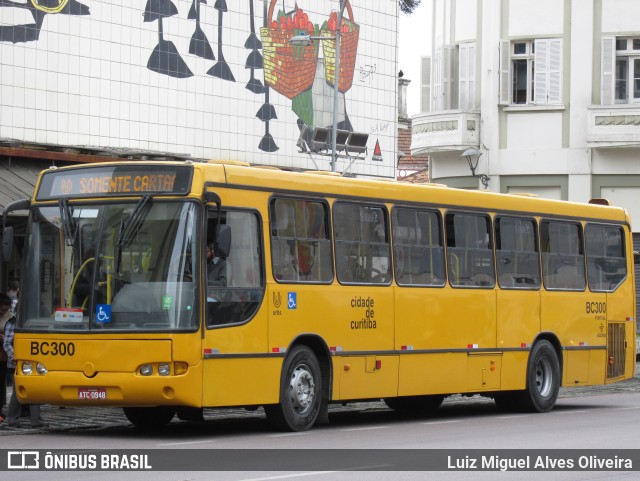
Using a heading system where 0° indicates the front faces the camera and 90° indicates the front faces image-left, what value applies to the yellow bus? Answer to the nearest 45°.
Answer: approximately 45°

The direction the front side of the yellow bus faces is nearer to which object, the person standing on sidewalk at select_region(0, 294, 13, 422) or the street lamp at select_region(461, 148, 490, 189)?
the person standing on sidewalk

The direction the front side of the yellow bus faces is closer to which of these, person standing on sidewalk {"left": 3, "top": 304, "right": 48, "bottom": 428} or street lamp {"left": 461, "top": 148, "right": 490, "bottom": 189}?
the person standing on sidewalk
